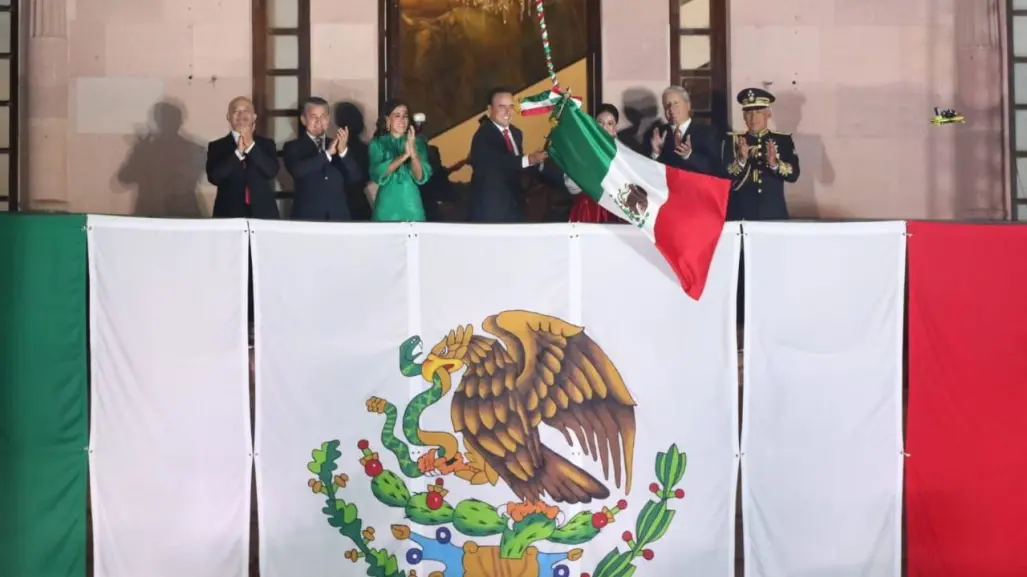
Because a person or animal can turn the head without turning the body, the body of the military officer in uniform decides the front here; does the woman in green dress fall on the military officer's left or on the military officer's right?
on the military officer's right

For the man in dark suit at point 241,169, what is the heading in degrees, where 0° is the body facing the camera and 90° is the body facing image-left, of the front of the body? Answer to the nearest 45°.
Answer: approximately 0°

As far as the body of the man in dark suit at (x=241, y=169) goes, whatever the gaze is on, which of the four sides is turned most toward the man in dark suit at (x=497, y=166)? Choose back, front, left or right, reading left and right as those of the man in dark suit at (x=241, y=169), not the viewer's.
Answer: left

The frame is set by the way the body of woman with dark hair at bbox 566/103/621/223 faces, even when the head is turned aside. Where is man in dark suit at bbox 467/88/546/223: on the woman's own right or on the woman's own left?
on the woman's own right

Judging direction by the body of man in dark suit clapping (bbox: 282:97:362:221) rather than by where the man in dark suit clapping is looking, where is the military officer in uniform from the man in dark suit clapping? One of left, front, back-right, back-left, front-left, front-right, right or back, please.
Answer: front-left

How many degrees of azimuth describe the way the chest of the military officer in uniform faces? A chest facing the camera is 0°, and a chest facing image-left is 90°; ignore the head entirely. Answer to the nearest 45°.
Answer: approximately 0°

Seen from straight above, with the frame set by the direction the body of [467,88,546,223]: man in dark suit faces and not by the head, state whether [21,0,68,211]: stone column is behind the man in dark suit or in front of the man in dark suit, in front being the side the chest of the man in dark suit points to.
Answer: behind

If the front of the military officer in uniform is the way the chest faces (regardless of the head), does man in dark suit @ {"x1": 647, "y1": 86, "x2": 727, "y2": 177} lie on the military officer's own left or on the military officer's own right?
on the military officer's own right

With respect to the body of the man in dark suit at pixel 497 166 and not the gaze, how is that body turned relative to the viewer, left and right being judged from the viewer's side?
facing the viewer and to the right of the viewer

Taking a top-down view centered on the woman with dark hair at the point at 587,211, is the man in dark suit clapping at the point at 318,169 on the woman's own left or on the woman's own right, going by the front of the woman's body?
on the woman's own right

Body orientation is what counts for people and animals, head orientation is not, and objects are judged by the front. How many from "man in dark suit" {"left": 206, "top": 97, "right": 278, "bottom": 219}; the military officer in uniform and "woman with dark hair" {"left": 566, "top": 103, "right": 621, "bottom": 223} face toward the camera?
3

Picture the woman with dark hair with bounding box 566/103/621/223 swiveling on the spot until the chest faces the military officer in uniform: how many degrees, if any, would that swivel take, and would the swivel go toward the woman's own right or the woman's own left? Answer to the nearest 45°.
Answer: approximately 90° to the woman's own left
